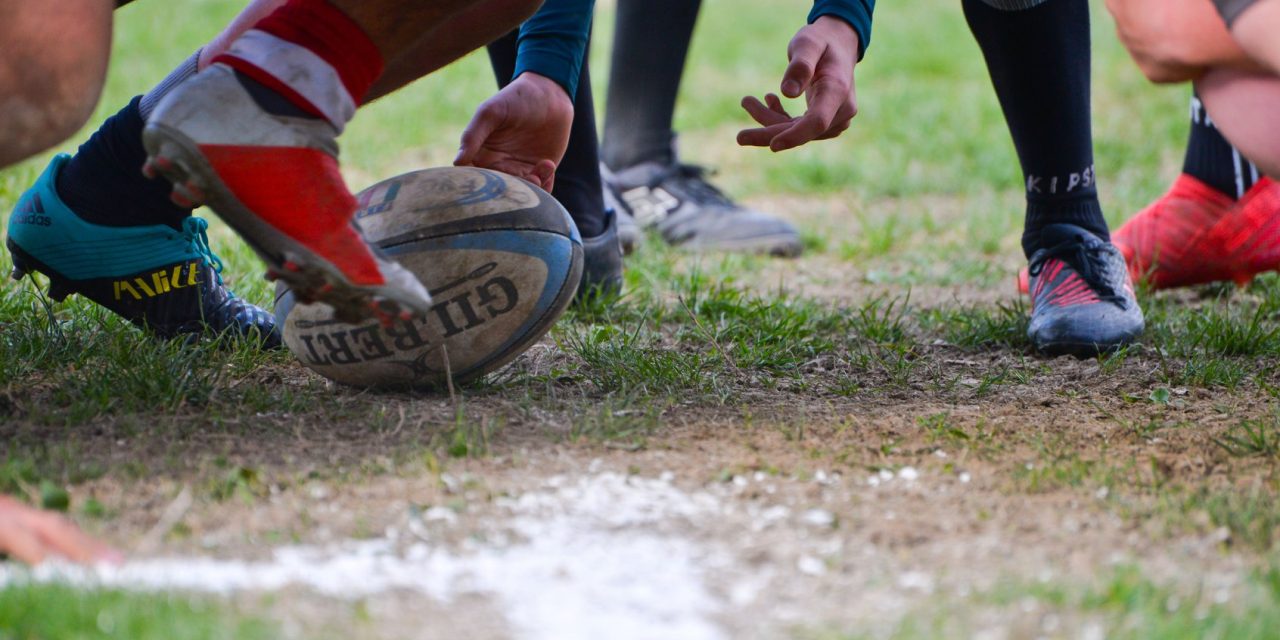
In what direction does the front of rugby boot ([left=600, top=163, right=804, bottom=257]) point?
to the viewer's right

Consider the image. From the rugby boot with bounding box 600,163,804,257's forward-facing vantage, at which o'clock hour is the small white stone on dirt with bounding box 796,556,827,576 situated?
The small white stone on dirt is roughly at 3 o'clock from the rugby boot.

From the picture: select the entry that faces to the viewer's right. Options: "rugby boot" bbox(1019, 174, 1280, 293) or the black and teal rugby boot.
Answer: the black and teal rugby boot

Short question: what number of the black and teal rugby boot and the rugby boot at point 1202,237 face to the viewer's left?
1

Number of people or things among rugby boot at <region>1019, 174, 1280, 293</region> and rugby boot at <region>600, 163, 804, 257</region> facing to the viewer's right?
1

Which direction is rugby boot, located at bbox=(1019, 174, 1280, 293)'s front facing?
to the viewer's left

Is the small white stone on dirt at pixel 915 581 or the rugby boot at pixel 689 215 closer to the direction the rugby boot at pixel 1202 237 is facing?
the rugby boot

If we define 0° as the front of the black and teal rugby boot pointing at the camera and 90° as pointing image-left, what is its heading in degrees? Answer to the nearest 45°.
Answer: approximately 270°

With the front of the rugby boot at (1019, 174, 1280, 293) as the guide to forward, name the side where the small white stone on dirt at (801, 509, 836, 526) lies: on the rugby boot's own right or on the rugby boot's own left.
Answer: on the rugby boot's own left

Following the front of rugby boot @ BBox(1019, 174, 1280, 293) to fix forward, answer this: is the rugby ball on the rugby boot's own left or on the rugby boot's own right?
on the rugby boot's own left

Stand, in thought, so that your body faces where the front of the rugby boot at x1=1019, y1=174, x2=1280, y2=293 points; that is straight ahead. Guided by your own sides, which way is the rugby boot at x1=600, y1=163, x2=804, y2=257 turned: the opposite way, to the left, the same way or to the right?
the opposite way

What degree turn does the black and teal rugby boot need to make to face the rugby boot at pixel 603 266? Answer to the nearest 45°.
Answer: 0° — it already faces it

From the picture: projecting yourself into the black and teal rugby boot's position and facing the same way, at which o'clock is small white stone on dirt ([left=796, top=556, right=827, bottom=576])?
The small white stone on dirt is roughly at 2 o'clock from the black and teal rugby boot.
